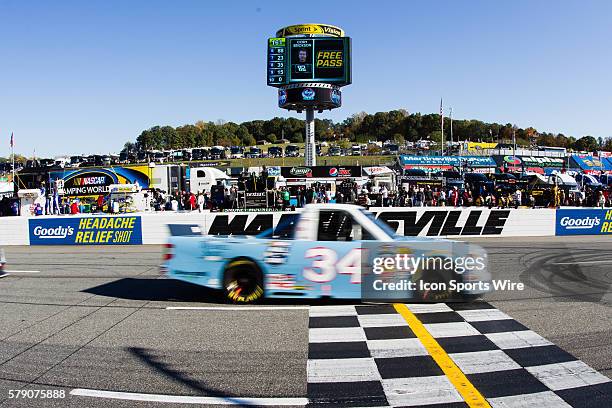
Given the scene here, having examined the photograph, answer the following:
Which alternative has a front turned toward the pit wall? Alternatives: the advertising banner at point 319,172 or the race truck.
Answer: the advertising banner

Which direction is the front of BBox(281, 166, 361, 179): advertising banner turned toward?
toward the camera

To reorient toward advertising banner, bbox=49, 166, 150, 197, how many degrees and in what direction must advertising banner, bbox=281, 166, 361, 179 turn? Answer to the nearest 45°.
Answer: approximately 45° to its right

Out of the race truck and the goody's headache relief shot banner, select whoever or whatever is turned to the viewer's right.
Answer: the race truck

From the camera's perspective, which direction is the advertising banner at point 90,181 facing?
toward the camera

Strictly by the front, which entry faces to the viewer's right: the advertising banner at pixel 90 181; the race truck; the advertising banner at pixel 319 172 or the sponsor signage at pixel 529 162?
the race truck

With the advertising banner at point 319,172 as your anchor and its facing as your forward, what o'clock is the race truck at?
The race truck is roughly at 12 o'clock from the advertising banner.

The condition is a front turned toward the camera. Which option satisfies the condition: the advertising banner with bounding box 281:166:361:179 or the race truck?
the advertising banner

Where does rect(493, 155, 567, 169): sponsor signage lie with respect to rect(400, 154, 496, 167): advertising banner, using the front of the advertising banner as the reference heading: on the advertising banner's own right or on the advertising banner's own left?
on the advertising banner's own left

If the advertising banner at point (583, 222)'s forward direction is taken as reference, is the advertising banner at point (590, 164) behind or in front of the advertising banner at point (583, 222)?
behind

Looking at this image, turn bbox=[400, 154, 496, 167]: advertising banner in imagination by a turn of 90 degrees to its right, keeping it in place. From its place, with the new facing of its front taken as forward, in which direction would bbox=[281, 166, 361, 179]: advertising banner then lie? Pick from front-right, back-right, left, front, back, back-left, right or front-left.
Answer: front-left

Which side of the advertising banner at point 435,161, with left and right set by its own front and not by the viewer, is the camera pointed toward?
front

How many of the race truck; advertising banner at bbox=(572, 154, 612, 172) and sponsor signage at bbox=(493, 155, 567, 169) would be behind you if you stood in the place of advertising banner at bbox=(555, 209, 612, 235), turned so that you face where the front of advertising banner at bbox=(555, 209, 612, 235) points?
2

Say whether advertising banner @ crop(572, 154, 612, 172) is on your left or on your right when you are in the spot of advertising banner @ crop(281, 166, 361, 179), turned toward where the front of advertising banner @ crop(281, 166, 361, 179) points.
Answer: on your left

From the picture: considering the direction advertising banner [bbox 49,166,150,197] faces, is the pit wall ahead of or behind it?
ahead
